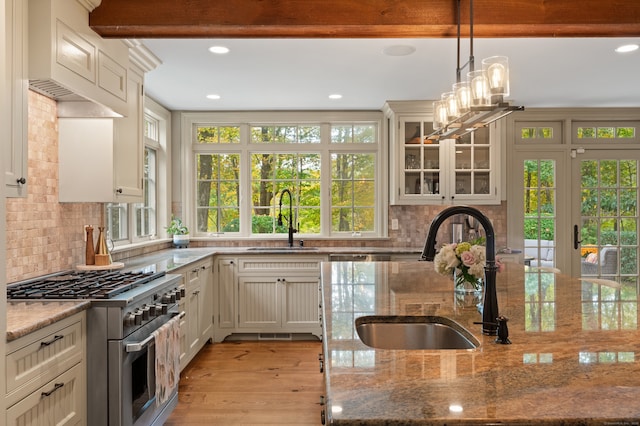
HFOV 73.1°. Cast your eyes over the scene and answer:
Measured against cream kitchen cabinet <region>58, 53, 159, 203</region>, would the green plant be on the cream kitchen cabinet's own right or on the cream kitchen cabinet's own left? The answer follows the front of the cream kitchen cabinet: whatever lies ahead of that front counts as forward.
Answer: on the cream kitchen cabinet's own left

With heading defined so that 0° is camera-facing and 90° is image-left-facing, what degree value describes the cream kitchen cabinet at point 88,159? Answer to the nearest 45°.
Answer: approximately 315°

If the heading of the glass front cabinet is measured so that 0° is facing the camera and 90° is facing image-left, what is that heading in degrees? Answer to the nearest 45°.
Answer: approximately 0°

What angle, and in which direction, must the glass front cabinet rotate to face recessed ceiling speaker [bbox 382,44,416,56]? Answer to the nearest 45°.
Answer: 0° — it already faces it

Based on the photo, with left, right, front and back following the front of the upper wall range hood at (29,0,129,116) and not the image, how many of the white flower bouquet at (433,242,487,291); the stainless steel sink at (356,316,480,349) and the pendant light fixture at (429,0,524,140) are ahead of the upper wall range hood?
3

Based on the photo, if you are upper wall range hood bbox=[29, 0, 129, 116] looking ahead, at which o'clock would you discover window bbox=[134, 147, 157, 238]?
The window is roughly at 8 o'clock from the upper wall range hood.

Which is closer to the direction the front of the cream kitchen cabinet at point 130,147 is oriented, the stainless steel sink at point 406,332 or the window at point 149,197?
the stainless steel sink
